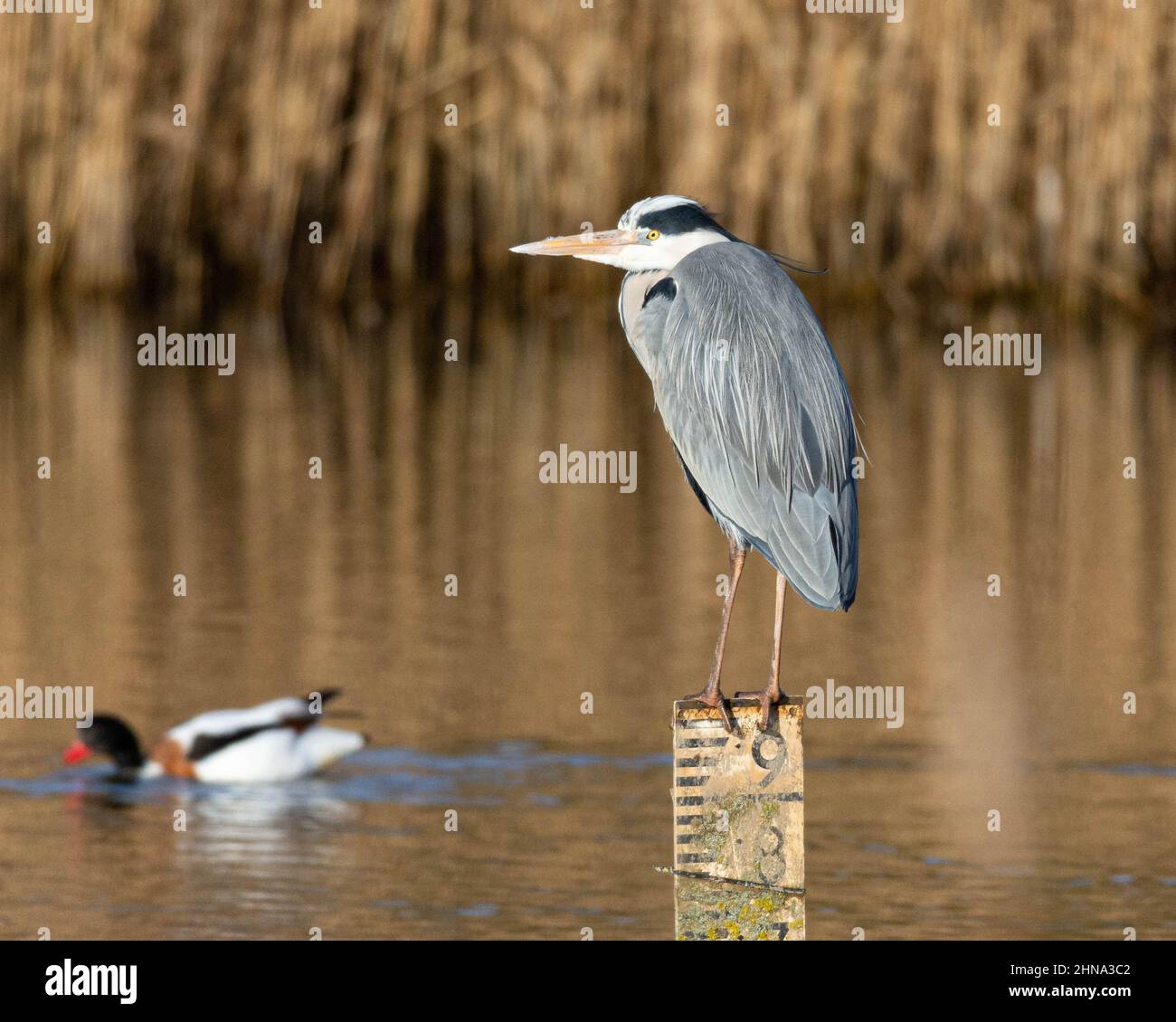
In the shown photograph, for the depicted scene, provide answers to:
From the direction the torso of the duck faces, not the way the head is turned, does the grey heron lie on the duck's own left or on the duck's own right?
on the duck's own left

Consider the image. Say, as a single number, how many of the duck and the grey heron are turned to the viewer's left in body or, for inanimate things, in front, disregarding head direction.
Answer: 2

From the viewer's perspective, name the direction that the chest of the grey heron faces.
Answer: to the viewer's left

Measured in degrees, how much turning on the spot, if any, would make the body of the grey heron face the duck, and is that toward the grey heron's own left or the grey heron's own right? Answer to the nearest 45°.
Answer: approximately 45° to the grey heron's own right

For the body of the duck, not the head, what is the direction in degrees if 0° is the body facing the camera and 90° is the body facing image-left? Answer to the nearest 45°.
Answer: approximately 90°

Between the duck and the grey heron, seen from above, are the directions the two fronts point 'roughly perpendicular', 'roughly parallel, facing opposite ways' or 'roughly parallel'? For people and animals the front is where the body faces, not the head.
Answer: roughly parallel

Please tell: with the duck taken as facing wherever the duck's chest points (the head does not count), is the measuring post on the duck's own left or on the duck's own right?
on the duck's own left
